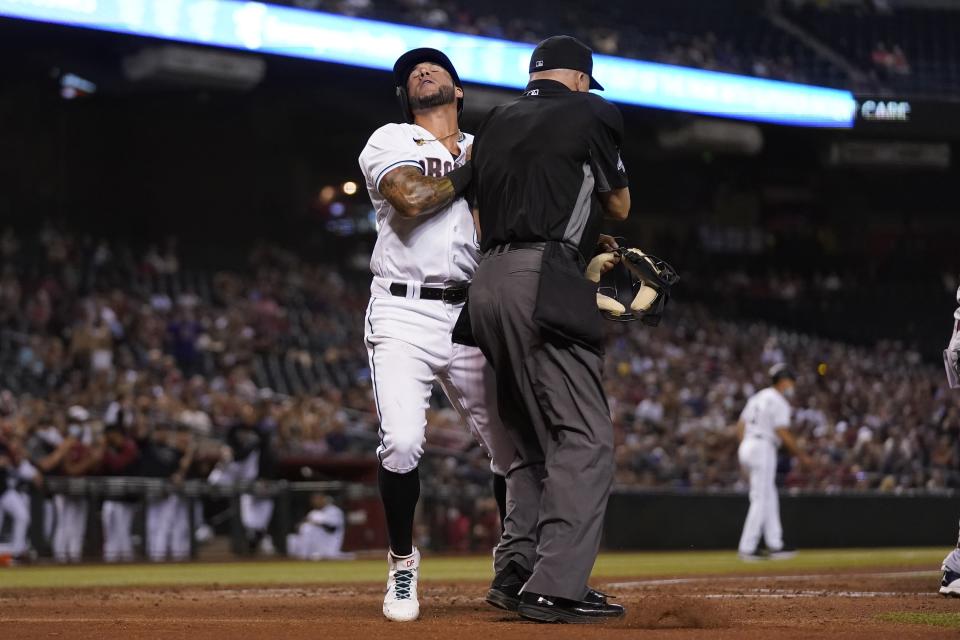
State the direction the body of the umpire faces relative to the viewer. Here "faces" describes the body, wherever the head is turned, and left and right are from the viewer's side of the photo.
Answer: facing away from the viewer and to the right of the viewer

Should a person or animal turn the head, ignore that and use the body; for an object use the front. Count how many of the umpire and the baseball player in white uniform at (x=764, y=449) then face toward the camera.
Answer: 0

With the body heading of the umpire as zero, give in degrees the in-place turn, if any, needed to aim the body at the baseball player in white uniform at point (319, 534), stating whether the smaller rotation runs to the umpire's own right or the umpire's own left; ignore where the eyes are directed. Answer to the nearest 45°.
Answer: approximately 45° to the umpire's own left

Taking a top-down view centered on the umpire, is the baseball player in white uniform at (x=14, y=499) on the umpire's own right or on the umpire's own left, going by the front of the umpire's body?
on the umpire's own left
